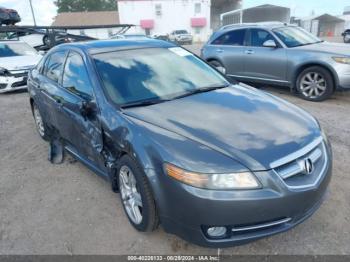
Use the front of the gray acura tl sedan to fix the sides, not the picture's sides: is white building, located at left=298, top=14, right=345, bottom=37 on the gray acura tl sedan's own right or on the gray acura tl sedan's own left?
on the gray acura tl sedan's own left

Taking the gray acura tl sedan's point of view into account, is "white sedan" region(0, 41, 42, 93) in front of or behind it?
behind

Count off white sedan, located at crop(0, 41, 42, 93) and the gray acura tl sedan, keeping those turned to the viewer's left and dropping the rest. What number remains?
0

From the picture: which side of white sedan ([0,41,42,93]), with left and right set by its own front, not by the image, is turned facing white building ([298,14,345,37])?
left

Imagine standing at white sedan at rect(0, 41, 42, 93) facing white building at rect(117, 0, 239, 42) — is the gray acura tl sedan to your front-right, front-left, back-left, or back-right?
back-right

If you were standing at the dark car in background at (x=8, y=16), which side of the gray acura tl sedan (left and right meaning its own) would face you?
back

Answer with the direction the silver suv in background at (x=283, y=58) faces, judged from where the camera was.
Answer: facing the viewer and to the right of the viewer

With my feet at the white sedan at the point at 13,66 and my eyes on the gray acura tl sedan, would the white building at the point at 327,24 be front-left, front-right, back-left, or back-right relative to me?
back-left
